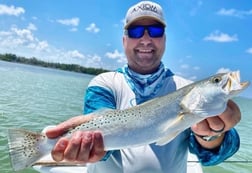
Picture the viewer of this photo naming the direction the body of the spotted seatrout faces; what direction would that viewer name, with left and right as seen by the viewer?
facing to the right of the viewer

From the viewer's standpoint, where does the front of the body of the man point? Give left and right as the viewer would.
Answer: facing the viewer
